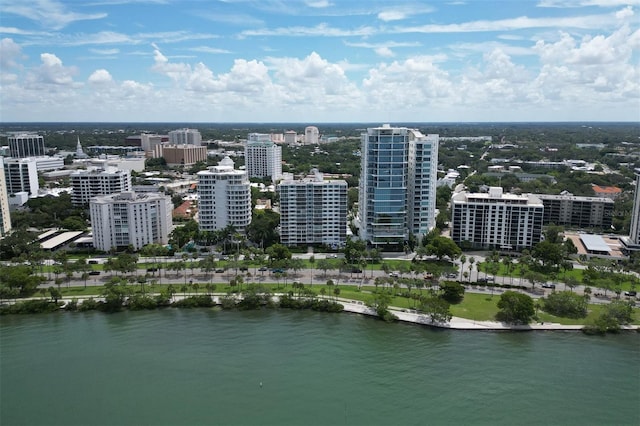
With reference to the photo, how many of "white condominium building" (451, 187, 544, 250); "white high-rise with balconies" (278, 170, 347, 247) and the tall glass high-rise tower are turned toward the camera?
3

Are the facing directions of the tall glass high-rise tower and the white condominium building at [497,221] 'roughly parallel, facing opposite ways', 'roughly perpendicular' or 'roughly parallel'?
roughly parallel

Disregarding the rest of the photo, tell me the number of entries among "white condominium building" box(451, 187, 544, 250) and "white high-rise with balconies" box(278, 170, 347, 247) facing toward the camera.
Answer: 2

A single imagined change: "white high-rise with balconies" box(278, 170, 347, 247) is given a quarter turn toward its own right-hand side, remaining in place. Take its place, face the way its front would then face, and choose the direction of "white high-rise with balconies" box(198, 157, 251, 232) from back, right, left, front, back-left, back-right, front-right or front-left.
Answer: front

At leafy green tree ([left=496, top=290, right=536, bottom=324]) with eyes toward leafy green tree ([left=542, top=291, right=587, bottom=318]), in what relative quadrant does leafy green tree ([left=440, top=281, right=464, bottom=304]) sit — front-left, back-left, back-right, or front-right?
back-left

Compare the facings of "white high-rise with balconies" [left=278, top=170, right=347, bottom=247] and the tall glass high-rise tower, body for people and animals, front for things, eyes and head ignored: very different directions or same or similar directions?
same or similar directions

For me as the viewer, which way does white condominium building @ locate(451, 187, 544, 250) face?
facing the viewer

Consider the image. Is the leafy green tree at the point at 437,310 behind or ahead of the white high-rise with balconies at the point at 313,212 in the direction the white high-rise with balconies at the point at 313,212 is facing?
ahead

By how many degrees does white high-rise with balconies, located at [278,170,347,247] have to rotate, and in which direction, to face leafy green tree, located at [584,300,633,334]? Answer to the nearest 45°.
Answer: approximately 45° to its left

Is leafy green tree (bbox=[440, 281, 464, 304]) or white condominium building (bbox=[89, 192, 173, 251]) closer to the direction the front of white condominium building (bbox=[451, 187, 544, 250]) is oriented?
the leafy green tree

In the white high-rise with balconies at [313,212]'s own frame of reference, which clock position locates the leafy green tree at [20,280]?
The leafy green tree is roughly at 2 o'clock from the white high-rise with balconies.

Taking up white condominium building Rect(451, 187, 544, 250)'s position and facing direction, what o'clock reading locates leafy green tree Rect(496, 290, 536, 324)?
The leafy green tree is roughly at 12 o'clock from the white condominium building.

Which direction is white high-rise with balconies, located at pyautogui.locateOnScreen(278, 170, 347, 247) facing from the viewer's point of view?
toward the camera

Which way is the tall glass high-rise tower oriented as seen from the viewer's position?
toward the camera

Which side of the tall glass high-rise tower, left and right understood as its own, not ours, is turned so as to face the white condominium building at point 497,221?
left

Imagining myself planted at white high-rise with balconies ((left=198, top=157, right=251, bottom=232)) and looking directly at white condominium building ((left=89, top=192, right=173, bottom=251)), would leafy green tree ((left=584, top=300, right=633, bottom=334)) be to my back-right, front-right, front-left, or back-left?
back-left
